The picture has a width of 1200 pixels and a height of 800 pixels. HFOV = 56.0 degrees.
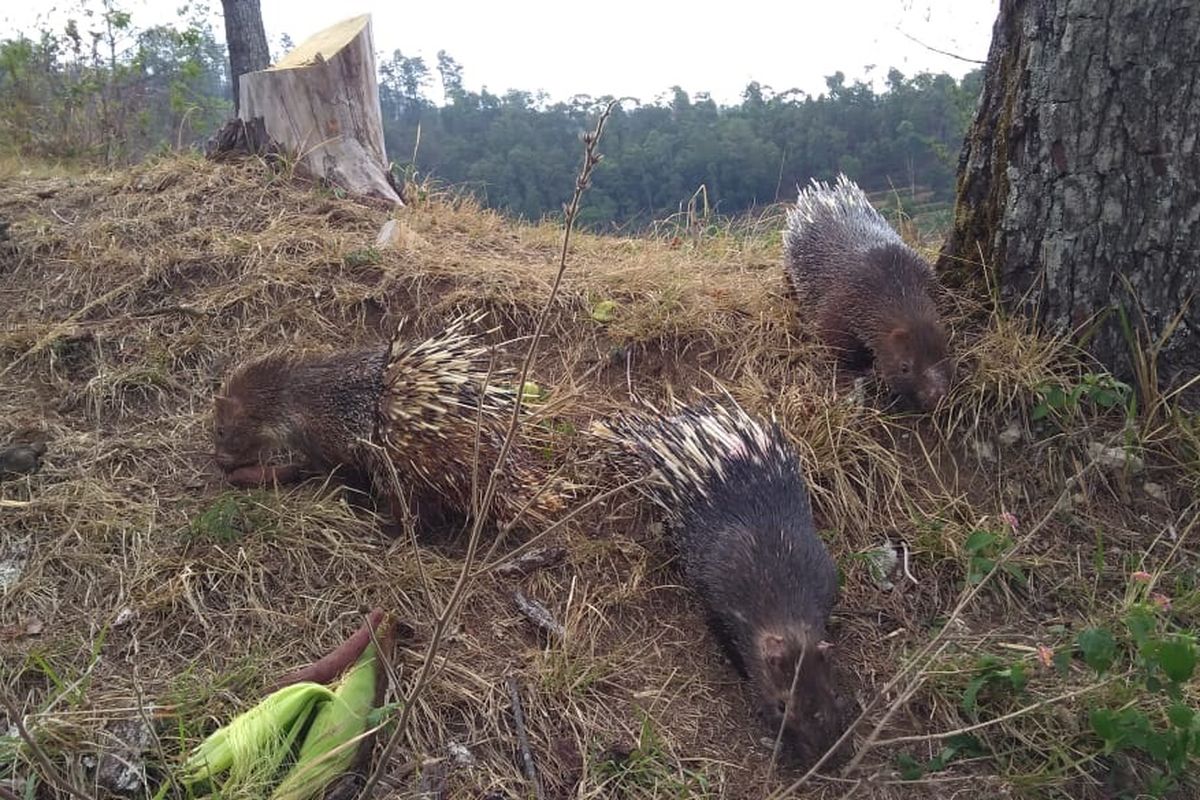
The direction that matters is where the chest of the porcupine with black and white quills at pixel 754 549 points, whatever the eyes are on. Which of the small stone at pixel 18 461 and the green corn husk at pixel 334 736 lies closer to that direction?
the green corn husk

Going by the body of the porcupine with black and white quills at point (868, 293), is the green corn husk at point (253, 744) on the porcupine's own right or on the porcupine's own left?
on the porcupine's own right

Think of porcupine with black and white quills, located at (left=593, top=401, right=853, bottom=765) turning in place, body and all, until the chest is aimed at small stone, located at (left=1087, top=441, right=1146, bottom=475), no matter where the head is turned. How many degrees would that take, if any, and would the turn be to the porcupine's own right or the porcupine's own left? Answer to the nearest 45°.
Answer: approximately 90° to the porcupine's own left

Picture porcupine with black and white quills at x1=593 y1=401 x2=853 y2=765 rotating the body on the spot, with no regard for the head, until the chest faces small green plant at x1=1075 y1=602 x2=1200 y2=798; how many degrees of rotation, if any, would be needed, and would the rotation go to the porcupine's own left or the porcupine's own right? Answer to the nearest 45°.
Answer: approximately 45° to the porcupine's own left

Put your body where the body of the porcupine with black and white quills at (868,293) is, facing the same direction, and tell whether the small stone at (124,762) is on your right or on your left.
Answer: on your right

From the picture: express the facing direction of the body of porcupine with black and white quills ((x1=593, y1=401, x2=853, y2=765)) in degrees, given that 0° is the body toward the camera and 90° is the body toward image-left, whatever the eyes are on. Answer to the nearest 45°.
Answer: approximately 0°

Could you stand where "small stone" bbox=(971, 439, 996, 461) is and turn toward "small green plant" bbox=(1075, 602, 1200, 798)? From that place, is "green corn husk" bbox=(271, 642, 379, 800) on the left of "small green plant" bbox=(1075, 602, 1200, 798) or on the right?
right

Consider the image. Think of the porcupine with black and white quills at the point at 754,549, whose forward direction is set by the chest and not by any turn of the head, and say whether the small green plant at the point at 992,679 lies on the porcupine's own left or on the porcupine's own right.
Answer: on the porcupine's own left

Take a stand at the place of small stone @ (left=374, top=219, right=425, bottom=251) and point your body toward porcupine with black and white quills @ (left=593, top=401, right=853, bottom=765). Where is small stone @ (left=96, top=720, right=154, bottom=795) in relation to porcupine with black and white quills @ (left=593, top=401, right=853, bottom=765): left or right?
right

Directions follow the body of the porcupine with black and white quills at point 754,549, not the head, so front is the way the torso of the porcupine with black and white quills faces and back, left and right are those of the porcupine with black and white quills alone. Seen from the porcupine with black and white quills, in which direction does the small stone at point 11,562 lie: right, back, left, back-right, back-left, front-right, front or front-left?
right

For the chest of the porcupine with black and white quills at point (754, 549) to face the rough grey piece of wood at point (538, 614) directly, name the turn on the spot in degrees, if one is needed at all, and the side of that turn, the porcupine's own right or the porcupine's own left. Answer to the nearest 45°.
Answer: approximately 90° to the porcupine's own right

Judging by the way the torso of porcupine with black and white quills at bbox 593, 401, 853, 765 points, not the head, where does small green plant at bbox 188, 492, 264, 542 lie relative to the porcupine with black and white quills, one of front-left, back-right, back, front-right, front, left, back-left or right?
right

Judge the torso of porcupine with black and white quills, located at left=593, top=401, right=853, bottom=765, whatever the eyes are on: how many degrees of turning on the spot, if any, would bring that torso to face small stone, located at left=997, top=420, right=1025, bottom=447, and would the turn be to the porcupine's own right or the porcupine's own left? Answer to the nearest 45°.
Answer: approximately 135° to the porcupine's own left

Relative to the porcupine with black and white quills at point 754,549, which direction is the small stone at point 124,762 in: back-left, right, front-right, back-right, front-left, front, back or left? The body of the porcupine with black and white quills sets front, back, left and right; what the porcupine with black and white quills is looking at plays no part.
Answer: front-right
